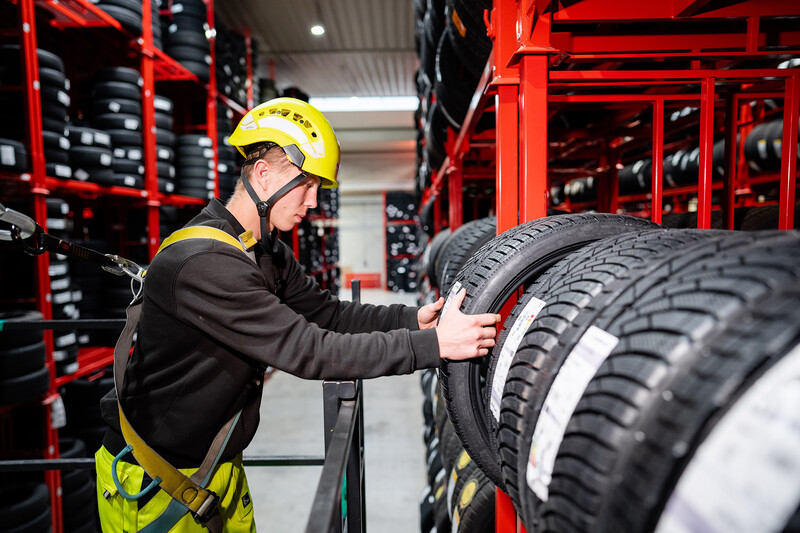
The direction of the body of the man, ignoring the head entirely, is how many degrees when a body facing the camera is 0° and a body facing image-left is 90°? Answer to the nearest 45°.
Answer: approximately 270°

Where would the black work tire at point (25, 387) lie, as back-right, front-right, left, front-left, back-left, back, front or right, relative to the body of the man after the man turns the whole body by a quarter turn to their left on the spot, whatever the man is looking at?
front-left

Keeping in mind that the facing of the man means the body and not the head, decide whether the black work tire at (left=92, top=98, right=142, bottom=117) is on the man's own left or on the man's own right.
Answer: on the man's own left

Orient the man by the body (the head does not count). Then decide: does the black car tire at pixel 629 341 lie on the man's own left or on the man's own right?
on the man's own right

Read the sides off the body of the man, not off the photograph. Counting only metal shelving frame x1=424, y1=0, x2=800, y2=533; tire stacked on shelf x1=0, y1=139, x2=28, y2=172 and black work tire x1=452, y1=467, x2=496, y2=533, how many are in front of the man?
2

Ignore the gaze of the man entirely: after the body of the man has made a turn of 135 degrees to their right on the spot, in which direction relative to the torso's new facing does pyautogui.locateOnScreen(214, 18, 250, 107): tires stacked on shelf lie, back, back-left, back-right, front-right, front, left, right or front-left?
back-right

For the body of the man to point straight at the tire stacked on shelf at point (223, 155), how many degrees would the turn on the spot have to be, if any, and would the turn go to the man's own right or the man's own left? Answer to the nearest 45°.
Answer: approximately 90° to the man's own left

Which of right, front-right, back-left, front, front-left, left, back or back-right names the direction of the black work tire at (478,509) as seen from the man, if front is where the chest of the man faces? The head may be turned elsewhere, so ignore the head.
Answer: front

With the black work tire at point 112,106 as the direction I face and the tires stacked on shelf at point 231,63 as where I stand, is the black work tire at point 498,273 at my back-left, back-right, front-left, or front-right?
front-left

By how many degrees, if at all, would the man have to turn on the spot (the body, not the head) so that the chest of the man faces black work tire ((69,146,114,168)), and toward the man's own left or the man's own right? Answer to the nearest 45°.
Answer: approximately 135° to the man's own left

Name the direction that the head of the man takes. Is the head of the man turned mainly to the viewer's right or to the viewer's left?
to the viewer's right

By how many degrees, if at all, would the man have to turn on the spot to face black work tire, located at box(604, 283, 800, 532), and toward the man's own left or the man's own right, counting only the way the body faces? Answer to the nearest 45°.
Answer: approximately 45° to the man's own right

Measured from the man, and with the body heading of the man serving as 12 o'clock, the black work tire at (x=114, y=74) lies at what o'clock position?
The black work tire is roughly at 8 o'clock from the man.
